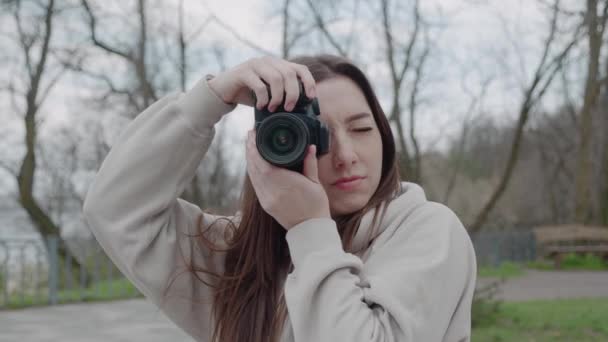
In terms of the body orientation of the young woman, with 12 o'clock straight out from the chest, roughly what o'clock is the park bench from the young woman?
The park bench is roughly at 7 o'clock from the young woman.

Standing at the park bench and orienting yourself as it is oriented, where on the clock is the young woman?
The young woman is roughly at 12 o'clock from the park bench.

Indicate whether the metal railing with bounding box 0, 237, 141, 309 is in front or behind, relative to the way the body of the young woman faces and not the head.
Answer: behind

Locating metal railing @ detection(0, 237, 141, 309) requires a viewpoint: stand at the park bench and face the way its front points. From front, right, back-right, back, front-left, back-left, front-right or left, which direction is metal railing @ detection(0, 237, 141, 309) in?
front-right

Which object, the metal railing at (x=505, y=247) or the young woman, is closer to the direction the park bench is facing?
the young woman

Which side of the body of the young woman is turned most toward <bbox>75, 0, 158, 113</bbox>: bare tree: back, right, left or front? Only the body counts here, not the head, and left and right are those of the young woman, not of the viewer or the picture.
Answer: back

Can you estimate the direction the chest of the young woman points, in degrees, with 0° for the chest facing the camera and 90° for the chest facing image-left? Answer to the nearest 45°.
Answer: approximately 0°

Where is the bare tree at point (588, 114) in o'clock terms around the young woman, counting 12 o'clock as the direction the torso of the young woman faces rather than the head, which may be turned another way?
The bare tree is roughly at 7 o'clock from the young woman.
